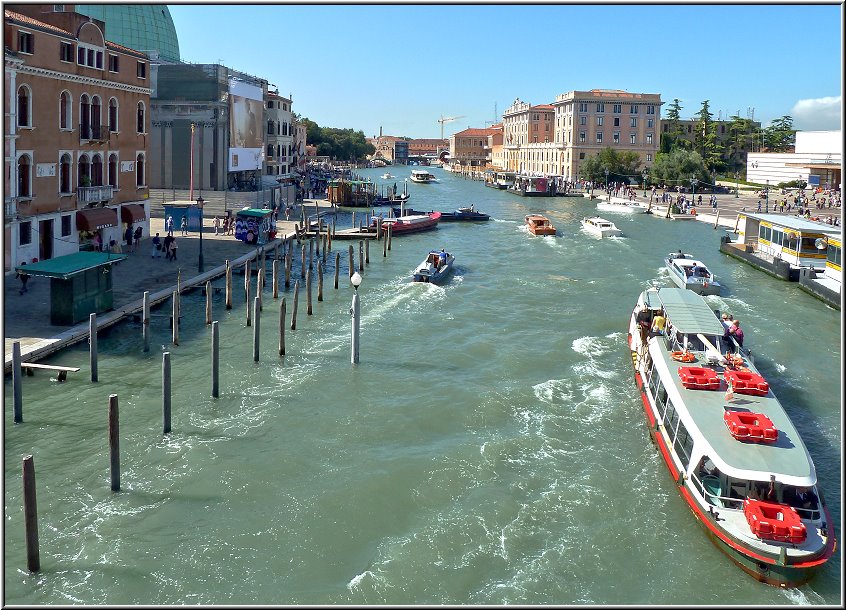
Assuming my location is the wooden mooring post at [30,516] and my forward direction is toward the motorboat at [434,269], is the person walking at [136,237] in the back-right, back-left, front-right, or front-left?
front-left

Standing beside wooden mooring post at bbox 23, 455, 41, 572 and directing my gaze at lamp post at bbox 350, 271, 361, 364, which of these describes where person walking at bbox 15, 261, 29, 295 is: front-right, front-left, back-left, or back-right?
front-left

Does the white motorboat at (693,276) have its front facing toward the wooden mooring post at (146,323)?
no

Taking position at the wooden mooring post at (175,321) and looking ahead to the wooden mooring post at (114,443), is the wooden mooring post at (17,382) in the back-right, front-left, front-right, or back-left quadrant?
front-right

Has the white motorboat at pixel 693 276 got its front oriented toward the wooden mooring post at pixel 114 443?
no

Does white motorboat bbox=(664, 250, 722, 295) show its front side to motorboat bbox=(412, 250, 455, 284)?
no
